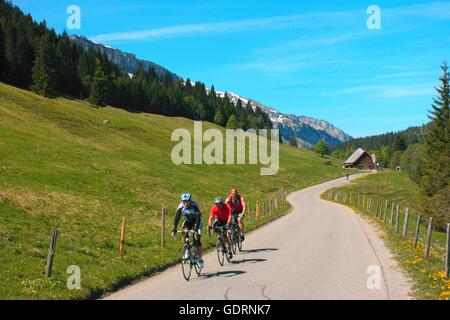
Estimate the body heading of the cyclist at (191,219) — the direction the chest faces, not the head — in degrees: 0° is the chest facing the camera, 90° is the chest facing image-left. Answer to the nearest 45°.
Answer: approximately 0°

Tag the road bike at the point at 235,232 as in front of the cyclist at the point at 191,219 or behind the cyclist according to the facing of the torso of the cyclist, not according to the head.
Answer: behind

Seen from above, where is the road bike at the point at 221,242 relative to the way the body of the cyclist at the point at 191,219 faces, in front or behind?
behind
